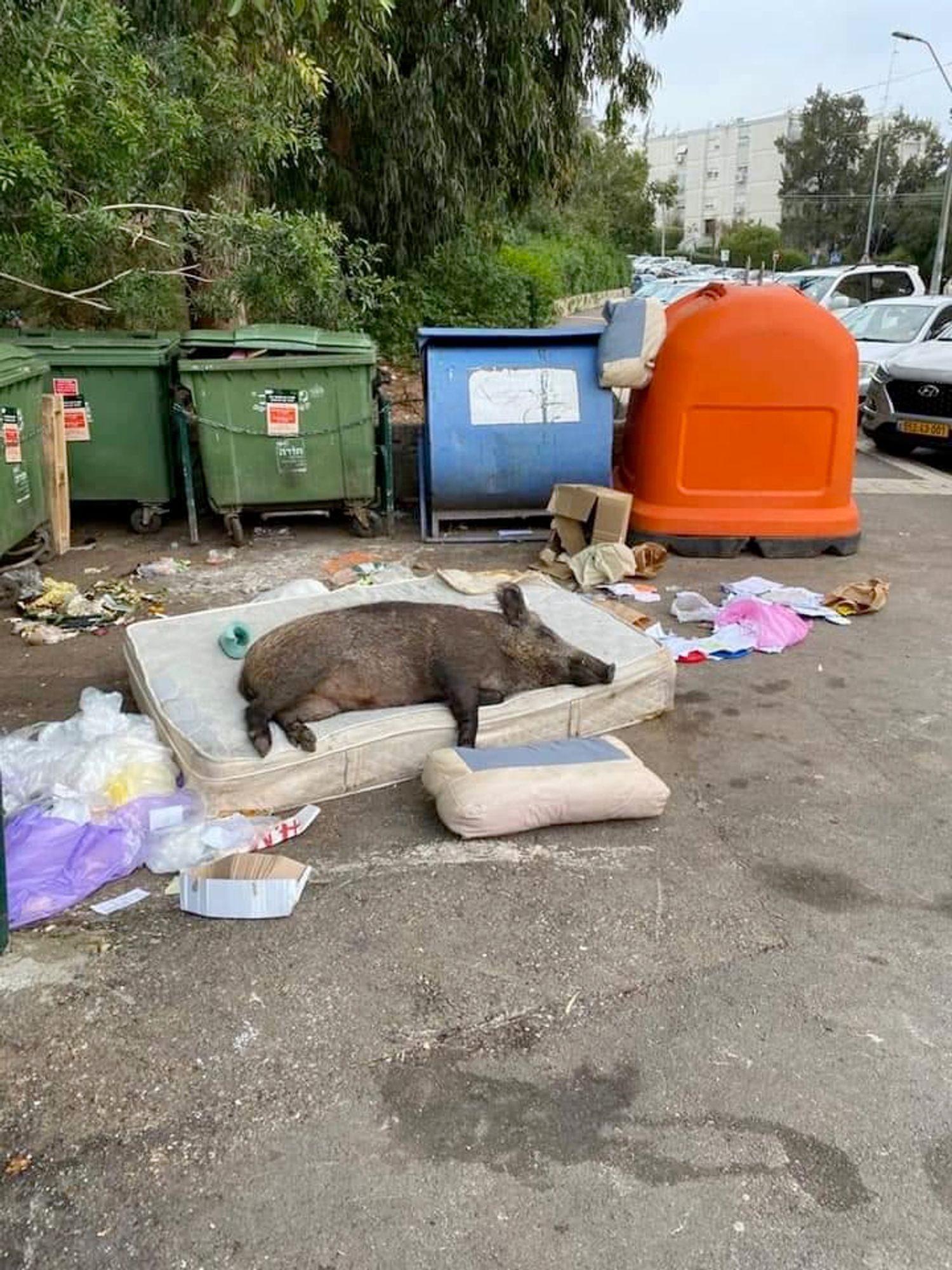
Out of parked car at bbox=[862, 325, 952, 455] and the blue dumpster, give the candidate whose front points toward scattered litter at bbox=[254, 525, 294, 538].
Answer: the parked car

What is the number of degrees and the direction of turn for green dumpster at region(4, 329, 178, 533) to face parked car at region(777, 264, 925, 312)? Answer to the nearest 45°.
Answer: approximately 135° to its left

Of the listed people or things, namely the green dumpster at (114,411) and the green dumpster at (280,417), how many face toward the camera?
2

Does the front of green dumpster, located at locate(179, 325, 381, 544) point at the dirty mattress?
yes

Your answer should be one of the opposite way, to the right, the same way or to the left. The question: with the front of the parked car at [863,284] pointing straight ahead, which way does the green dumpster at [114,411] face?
to the left

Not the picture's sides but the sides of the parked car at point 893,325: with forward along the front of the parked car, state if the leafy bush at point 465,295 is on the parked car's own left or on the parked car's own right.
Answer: on the parked car's own right

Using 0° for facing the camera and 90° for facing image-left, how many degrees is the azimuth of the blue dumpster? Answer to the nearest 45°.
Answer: approximately 0°

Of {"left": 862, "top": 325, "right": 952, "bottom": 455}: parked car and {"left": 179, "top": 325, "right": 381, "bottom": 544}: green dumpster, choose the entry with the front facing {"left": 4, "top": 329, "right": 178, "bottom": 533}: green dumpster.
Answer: the parked car

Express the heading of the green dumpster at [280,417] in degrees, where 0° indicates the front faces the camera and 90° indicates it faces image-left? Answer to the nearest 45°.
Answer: approximately 0°
